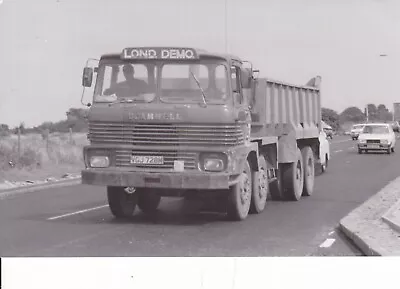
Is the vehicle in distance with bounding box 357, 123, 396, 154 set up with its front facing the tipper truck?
yes

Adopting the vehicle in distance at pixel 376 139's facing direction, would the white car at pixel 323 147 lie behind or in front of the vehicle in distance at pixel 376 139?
in front

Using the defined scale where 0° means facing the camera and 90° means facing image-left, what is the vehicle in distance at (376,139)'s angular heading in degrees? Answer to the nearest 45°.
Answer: approximately 0°

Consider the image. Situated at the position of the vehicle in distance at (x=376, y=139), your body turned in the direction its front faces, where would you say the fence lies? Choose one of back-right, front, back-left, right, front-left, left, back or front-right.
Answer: front-right
